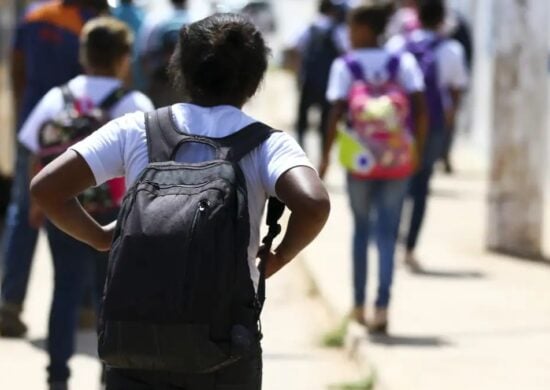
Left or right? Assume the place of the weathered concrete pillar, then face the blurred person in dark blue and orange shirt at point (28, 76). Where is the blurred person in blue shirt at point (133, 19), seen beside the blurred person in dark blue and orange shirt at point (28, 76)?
right

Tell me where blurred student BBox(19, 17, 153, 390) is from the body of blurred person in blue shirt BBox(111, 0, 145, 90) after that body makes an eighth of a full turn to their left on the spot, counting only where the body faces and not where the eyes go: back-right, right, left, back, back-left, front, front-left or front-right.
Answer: back-left

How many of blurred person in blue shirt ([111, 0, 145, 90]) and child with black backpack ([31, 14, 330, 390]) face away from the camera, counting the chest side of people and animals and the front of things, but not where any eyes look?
2

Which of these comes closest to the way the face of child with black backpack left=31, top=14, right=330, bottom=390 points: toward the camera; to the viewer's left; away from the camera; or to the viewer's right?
away from the camera

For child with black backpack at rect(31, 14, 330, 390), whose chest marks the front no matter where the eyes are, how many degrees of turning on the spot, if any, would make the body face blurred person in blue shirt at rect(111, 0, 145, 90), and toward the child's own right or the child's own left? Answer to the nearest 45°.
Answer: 0° — they already face them

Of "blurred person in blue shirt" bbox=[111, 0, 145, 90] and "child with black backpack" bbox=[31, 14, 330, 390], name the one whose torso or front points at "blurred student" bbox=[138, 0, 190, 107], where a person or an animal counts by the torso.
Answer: the child with black backpack

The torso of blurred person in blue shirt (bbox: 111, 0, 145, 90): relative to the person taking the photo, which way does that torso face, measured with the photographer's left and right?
facing away from the viewer

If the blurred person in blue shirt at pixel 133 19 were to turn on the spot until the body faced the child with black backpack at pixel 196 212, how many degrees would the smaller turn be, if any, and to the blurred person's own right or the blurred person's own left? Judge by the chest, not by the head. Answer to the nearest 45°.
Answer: approximately 180°

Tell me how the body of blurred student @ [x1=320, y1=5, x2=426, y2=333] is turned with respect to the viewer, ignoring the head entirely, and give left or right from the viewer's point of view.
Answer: facing away from the viewer

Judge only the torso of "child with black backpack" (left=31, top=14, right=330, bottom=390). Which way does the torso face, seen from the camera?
away from the camera

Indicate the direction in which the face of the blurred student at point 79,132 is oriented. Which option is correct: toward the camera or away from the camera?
away from the camera

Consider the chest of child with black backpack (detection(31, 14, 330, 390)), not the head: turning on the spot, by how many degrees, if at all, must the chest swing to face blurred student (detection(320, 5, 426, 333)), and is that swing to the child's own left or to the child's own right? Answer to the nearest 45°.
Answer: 0° — they already face them
